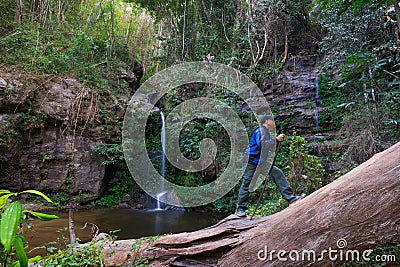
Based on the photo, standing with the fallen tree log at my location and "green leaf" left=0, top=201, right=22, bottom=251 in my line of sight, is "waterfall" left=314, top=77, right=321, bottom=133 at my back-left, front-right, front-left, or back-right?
back-right

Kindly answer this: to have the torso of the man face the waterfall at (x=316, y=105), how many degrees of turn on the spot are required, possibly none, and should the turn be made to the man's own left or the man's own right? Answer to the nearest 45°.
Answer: approximately 90° to the man's own left

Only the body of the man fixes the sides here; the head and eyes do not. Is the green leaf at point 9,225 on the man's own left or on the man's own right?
on the man's own right

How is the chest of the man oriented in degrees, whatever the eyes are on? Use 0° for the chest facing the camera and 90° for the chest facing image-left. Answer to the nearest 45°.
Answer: approximately 270°
